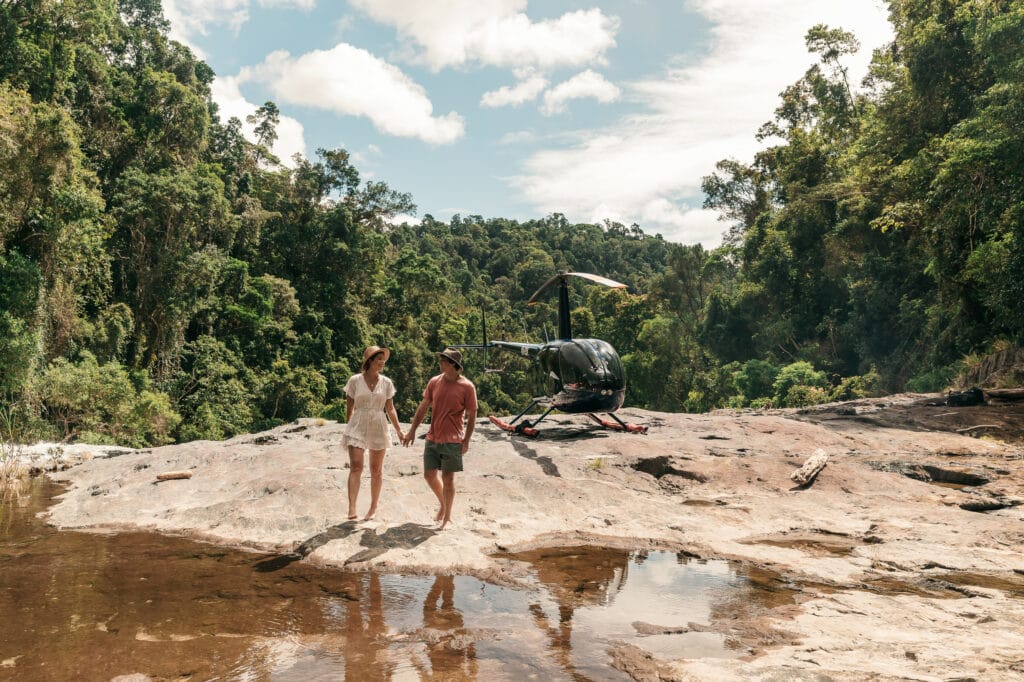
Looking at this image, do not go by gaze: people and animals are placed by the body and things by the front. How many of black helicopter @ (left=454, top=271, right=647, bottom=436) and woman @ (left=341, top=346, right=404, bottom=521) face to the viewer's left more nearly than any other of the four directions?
0

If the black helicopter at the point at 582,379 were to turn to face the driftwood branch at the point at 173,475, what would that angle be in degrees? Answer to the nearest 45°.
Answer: approximately 90° to its right

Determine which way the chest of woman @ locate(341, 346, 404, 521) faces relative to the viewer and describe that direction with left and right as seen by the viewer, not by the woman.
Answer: facing the viewer

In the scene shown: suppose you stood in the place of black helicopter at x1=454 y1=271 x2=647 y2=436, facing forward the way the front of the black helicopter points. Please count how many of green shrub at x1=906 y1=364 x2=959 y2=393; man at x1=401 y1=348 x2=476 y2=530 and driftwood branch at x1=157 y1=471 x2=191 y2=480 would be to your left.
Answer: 1

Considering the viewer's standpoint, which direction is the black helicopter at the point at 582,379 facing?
facing the viewer and to the right of the viewer

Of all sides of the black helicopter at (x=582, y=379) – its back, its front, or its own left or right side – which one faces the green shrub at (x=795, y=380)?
left

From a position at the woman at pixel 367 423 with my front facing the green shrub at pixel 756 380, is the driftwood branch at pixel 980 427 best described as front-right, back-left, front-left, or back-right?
front-right

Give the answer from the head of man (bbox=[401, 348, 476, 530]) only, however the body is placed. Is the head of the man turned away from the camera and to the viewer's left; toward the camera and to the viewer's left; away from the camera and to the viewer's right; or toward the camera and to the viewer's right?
toward the camera and to the viewer's left

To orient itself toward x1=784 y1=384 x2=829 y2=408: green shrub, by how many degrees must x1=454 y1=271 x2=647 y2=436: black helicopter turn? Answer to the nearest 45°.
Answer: approximately 90° to its left
